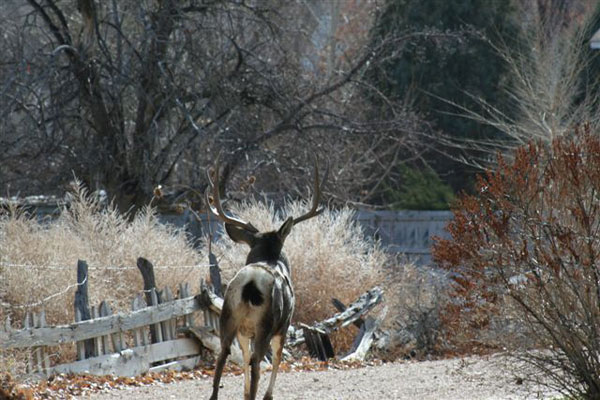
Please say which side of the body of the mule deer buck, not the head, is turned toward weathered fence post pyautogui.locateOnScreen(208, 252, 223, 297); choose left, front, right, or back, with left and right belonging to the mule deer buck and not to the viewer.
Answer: front

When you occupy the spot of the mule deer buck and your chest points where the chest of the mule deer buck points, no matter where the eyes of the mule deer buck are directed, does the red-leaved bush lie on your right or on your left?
on your right

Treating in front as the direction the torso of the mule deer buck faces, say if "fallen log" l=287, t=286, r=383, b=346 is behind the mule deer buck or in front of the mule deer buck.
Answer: in front

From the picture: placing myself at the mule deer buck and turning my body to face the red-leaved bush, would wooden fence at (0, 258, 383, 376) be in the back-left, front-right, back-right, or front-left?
back-left

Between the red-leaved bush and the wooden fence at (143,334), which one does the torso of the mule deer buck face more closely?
the wooden fence

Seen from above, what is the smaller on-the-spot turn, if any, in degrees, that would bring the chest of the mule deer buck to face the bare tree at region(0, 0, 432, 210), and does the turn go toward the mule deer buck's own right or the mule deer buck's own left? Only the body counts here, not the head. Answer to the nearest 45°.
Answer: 0° — it already faces it

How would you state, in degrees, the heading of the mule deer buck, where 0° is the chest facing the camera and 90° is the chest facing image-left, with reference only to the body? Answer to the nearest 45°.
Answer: approximately 180°

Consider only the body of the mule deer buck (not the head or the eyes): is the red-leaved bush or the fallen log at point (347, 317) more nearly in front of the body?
the fallen log

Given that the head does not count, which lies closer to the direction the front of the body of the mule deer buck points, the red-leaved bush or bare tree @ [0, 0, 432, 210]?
the bare tree

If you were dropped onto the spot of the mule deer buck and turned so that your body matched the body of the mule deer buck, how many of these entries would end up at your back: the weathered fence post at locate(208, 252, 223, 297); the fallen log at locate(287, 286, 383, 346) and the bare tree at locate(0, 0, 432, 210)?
0
